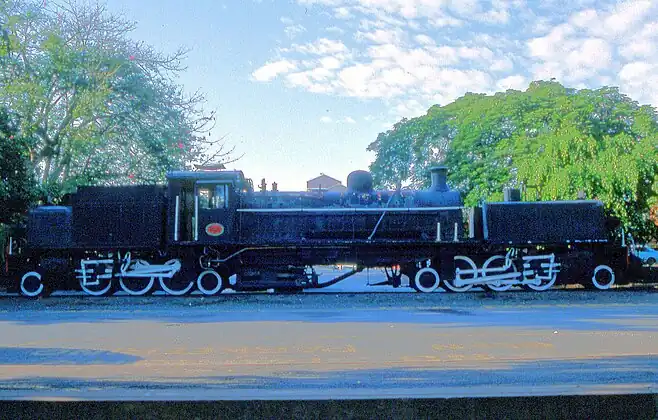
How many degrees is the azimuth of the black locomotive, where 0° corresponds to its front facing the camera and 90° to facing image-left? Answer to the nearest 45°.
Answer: approximately 270°

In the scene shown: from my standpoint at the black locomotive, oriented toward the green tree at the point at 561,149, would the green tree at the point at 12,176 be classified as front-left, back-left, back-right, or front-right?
back-left

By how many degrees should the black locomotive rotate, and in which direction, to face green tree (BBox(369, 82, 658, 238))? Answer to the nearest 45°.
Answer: approximately 45° to its left

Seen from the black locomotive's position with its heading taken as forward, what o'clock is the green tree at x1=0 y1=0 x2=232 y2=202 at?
The green tree is roughly at 7 o'clock from the black locomotive.

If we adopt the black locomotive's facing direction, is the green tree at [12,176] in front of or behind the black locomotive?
behind
